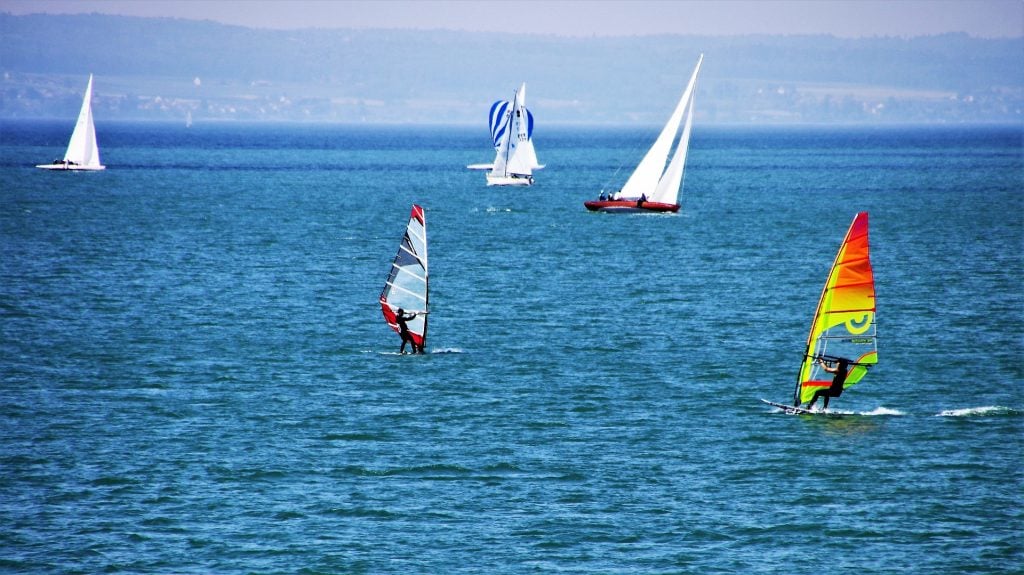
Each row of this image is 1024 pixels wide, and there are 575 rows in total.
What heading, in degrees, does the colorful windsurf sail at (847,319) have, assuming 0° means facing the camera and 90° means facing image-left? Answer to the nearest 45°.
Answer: approximately 90°
